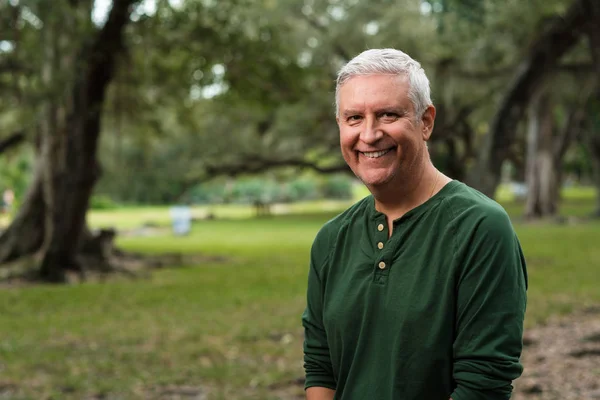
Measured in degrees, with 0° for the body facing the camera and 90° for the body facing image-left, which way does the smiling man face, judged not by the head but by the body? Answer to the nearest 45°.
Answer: approximately 45°

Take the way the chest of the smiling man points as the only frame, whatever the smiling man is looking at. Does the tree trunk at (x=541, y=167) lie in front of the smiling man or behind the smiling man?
behind

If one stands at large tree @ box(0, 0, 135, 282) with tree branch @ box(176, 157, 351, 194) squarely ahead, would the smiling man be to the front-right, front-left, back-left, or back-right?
back-right

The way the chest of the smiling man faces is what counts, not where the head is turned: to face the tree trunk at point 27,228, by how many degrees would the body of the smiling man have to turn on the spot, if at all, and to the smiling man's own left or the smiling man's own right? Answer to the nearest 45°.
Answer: approximately 90° to the smiling man's own right

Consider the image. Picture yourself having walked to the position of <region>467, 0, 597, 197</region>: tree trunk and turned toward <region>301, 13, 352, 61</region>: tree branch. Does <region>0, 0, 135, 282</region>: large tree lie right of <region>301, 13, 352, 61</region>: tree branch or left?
left

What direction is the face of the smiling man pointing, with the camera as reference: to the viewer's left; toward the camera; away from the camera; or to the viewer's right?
toward the camera

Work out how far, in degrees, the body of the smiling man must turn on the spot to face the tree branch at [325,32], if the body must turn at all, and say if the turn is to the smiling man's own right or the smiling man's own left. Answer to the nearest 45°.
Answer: approximately 135° to the smiling man's own right

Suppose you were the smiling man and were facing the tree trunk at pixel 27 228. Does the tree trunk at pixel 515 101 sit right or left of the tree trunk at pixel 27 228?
right

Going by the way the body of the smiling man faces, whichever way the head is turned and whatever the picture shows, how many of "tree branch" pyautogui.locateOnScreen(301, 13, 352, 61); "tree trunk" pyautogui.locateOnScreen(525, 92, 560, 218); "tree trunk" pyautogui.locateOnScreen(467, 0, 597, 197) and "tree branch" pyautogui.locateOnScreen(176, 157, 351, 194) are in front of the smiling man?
0

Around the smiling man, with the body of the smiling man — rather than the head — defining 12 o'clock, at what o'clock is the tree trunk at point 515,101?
The tree trunk is roughly at 5 o'clock from the smiling man.
